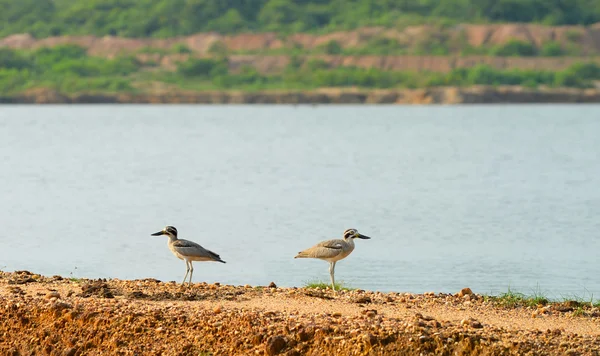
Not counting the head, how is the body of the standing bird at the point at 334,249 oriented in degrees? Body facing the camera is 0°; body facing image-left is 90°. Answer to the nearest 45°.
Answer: approximately 270°

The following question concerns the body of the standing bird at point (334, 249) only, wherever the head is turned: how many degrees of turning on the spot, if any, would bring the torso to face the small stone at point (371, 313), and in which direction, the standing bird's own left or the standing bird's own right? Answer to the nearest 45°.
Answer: approximately 90° to the standing bird's own right

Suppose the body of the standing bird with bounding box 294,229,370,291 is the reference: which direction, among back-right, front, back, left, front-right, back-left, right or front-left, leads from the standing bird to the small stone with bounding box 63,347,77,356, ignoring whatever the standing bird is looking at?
back-right

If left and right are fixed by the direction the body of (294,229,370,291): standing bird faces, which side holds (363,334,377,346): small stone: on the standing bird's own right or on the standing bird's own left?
on the standing bird's own right

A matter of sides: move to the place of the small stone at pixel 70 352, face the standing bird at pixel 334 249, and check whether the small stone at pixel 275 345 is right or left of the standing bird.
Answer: right

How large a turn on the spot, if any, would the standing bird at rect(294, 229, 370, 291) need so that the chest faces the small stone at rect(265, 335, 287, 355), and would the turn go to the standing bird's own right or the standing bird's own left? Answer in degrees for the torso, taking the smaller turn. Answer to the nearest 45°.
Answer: approximately 90° to the standing bird's own right

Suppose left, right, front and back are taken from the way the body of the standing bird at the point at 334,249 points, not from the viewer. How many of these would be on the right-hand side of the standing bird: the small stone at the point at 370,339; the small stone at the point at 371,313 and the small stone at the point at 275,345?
3
